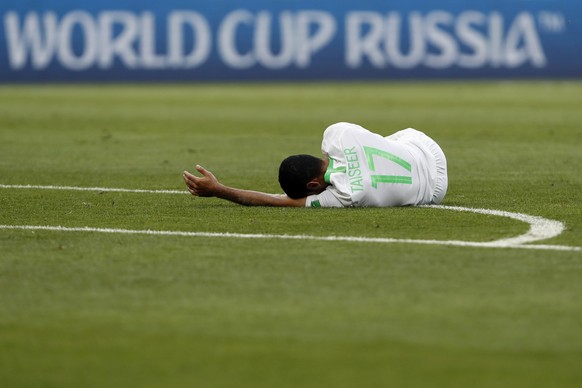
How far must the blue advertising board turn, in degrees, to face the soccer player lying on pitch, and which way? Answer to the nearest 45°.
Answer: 0° — it already faces them

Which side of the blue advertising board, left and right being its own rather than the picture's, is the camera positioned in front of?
front
